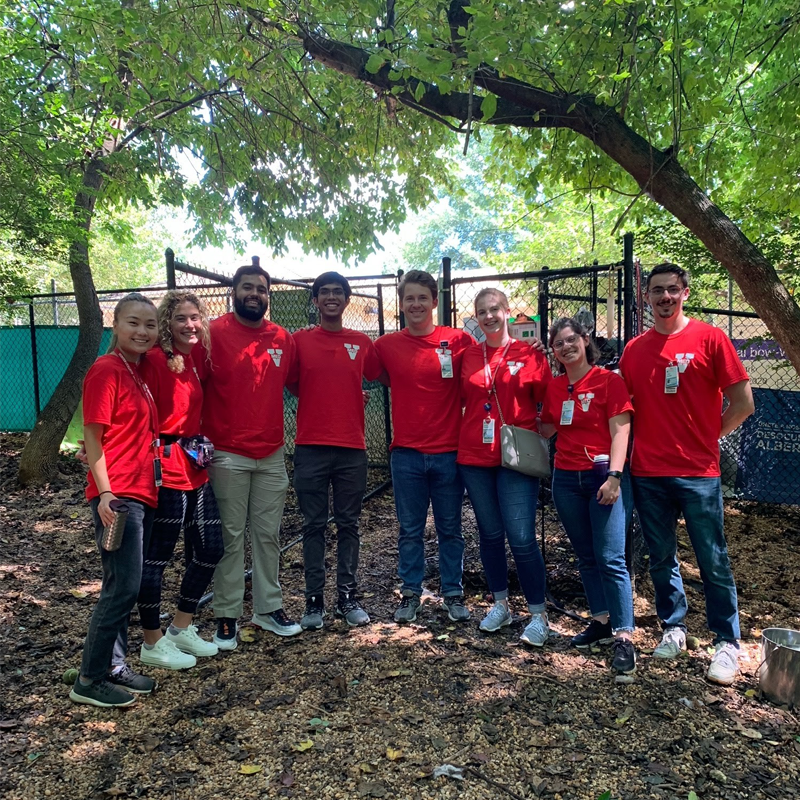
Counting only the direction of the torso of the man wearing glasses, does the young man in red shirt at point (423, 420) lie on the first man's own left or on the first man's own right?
on the first man's own right

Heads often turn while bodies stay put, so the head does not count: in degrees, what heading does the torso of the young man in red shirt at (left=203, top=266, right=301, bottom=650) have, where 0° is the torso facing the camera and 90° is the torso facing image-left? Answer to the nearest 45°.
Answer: approximately 0°

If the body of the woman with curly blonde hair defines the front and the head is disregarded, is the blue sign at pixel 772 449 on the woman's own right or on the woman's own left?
on the woman's own left

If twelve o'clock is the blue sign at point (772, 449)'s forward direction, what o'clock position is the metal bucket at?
The metal bucket is roughly at 12 o'clock from the blue sign.

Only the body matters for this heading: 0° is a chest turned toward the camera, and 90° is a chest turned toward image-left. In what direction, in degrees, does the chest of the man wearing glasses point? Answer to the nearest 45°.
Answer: approximately 0°
